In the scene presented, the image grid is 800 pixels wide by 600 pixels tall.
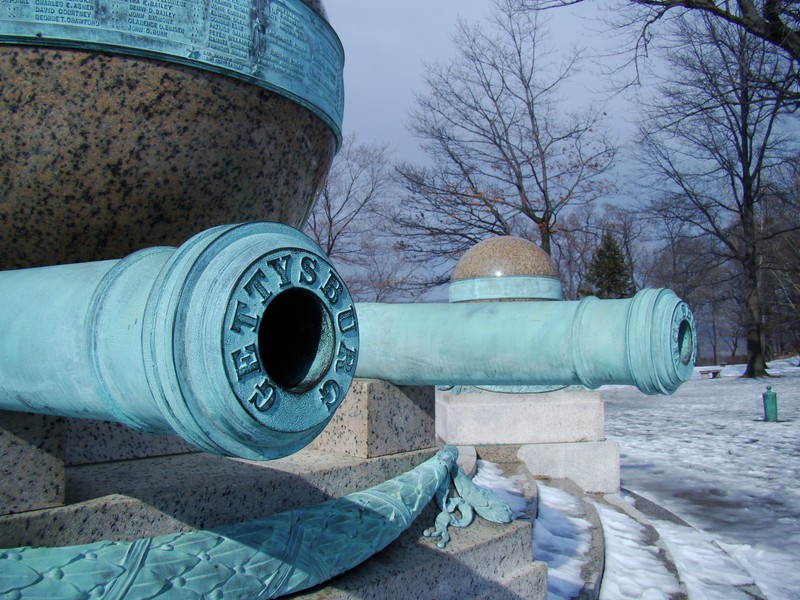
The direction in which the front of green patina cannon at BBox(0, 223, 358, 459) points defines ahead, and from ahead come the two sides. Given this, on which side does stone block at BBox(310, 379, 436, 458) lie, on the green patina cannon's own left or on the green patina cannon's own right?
on the green patina cannon's own left

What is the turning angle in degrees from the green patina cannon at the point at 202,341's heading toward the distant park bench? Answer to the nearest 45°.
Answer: approximately 90° to its left

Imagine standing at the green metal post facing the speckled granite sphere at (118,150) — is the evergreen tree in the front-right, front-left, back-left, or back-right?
back-right

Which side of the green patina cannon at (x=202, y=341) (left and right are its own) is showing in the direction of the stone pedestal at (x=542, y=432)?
left

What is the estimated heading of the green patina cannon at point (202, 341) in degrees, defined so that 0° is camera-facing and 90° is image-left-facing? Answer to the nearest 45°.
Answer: approximately 315°

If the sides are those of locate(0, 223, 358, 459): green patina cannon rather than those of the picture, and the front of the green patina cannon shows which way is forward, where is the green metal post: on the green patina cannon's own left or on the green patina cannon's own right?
on the green patina cannon's own left

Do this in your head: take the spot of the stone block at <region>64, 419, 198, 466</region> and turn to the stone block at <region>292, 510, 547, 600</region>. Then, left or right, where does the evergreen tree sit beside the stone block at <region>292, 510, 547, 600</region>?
left
